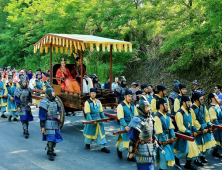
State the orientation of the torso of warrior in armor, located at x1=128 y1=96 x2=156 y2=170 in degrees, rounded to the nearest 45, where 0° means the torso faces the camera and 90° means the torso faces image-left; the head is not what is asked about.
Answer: approximately 315°

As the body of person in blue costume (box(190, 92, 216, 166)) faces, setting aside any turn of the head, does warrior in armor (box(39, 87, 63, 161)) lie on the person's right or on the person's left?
on the person's right

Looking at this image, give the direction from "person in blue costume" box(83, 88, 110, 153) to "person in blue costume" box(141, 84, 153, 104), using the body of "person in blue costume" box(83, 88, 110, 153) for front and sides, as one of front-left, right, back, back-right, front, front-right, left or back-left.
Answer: left
